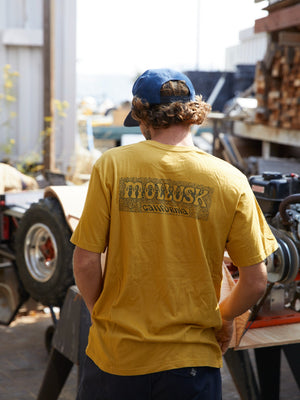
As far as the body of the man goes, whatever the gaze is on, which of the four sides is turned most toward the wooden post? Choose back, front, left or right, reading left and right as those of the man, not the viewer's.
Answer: front

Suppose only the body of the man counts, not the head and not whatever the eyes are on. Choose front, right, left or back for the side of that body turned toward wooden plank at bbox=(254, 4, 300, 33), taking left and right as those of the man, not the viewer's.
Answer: front

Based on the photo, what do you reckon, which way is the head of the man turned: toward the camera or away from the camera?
away from the camera

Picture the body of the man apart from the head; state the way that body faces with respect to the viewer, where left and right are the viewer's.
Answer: facing away from the viewer

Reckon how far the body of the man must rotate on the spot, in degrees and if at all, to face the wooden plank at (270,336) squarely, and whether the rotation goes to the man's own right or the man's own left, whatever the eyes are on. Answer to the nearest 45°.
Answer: approximately 45° to the man's own right

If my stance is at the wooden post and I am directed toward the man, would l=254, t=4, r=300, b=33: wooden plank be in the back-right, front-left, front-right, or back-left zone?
front-left

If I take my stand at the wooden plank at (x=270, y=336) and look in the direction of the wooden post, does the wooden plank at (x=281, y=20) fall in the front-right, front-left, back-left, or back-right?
front-right

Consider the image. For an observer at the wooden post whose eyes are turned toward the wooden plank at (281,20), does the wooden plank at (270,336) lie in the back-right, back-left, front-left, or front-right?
front-right
